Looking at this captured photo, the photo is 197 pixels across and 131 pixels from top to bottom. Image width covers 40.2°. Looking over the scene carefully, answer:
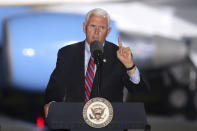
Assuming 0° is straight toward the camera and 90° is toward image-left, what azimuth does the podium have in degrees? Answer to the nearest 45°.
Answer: approximately 0°

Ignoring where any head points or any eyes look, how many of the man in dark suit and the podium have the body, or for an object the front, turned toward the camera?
2

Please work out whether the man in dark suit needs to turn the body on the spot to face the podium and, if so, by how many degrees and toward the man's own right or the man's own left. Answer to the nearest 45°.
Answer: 0° — they already face it

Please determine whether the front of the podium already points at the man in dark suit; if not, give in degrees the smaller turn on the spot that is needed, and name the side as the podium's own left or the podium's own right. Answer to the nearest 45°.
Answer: approximately 180°
